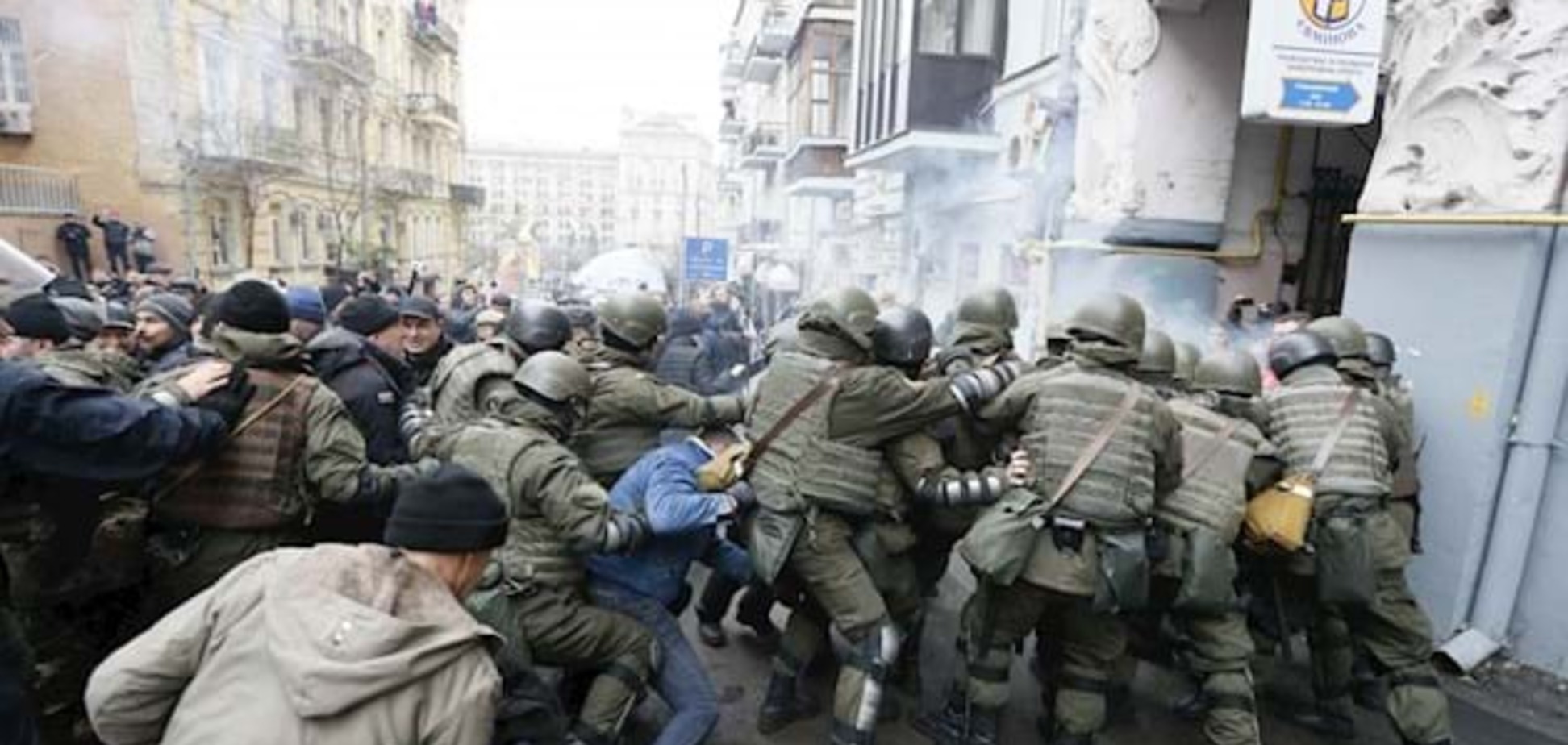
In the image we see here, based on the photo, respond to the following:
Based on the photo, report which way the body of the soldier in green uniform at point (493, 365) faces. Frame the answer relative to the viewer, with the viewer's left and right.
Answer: facing to the right of the viewer

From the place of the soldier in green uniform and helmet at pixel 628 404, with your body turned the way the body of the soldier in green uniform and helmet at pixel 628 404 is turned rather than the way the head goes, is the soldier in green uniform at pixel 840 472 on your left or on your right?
on your right

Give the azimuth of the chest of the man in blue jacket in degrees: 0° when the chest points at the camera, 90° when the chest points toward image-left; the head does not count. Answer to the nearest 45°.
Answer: approximately 270°

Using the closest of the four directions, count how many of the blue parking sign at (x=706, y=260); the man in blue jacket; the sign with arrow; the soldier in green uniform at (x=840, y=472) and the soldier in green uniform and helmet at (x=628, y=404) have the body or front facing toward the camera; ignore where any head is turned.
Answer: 2

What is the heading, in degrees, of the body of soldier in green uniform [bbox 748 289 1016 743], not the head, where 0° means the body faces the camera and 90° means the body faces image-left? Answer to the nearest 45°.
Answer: approximately 225°

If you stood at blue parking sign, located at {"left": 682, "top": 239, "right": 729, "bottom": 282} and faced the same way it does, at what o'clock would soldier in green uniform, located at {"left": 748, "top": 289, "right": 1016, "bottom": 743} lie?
The soldier in green uniform is roughly at 12 o'clock from the blue parking sign.

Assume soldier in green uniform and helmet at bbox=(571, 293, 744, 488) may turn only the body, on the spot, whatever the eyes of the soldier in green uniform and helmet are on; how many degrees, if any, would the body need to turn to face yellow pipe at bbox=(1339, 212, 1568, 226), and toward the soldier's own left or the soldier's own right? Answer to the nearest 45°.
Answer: approximately 45° to the soldier's own right

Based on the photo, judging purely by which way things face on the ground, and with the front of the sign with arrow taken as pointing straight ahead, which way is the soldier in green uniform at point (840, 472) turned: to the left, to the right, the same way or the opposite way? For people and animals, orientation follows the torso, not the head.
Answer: the opposite way

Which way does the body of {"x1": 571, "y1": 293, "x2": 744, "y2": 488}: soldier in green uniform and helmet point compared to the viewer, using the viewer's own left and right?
facing away from the viewer and to the right of the viewer

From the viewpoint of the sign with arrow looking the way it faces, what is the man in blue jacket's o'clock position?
The man in blue jacket is roughly at 1 o'clock from the sign with arrow.

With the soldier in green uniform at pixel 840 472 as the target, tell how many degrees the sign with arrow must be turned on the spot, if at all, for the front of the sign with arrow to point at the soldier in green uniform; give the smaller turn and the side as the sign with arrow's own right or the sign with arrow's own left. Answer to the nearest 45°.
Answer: approximately 45° to the sign with arrow's own right

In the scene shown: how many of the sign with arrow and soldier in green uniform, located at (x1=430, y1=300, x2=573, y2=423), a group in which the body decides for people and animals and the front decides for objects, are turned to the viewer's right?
1
